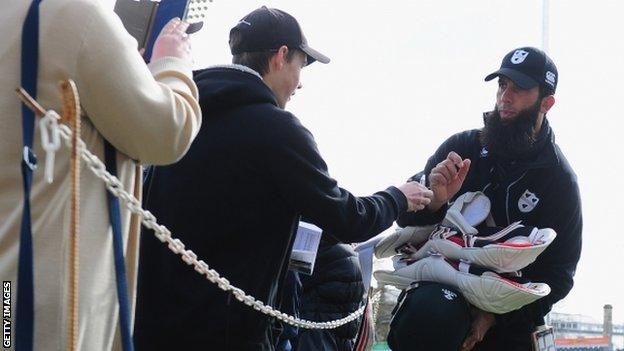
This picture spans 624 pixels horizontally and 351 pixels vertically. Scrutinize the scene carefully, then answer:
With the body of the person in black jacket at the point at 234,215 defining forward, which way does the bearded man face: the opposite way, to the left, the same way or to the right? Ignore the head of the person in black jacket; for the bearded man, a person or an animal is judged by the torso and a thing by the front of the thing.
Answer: the opposite way

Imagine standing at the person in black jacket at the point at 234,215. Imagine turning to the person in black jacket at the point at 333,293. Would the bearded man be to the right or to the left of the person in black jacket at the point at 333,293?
right

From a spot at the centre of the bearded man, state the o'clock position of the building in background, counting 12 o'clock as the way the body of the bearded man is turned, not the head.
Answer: The building in background is roughly at 5 o'clock from the bearded man.

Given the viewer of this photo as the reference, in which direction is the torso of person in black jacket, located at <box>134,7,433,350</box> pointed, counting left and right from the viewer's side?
facing away from the viewer and to the right of the viewer

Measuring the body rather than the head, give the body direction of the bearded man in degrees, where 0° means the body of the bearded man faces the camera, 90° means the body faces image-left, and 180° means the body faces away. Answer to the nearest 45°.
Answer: approximately 45°

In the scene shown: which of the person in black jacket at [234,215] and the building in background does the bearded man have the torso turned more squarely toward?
the person in black jacket
